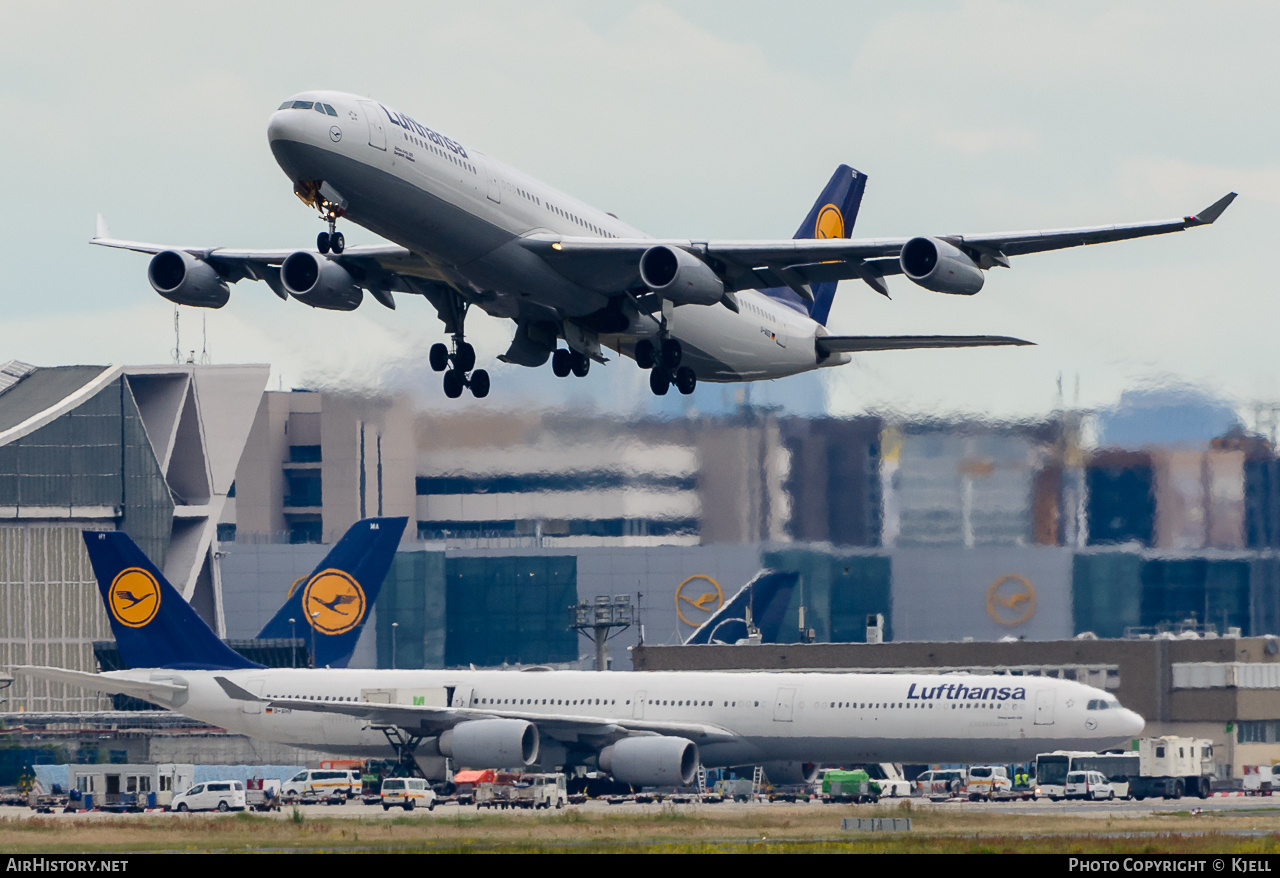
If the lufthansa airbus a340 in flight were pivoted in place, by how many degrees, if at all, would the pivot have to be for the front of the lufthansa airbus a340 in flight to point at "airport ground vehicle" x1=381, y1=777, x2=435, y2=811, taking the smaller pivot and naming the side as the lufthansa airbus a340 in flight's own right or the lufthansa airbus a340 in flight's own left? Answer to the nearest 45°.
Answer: approximately 135° to the lufthansa airbus a340 in flight's own right

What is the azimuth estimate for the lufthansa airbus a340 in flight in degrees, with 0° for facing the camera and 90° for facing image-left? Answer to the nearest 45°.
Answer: approximately 45°

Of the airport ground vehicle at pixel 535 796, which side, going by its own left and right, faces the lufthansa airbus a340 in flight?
right

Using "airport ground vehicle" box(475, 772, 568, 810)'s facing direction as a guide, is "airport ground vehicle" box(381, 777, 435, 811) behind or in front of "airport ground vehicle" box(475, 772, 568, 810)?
behind

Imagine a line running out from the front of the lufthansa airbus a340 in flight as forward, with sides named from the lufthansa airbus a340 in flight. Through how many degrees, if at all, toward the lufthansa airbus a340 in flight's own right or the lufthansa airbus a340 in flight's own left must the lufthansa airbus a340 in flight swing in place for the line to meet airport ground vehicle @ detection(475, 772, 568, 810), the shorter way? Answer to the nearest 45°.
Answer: approximately 135° to the lufthansa airbus a340 in flight's own right

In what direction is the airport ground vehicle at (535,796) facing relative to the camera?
to the viewer's right

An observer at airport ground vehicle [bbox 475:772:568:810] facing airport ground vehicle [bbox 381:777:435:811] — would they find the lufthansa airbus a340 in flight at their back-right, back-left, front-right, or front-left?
back-left
